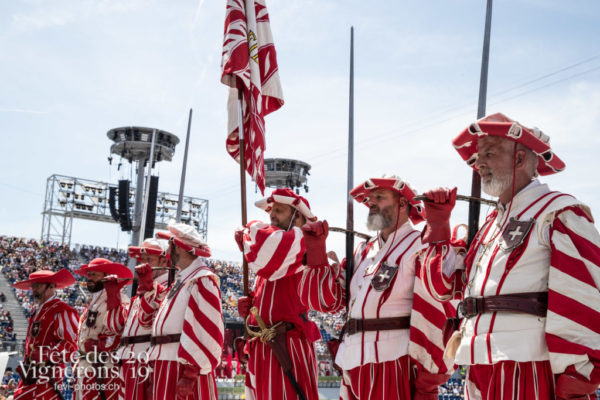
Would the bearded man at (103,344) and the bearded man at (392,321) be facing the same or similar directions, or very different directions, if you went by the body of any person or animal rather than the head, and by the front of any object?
same or similar directions

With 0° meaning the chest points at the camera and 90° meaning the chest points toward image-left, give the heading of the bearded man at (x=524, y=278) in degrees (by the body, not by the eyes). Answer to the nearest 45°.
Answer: approximately 45°

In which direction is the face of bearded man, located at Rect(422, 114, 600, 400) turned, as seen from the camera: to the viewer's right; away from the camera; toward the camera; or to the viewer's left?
to the viewer's left

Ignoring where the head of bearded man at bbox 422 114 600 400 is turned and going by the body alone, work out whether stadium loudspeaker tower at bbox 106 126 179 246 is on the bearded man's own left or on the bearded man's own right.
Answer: on the bearded man's own right

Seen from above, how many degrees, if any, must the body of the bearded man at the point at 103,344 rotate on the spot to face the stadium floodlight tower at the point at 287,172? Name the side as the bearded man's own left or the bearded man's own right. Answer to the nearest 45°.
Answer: approximately 135° to the bearded man's own right

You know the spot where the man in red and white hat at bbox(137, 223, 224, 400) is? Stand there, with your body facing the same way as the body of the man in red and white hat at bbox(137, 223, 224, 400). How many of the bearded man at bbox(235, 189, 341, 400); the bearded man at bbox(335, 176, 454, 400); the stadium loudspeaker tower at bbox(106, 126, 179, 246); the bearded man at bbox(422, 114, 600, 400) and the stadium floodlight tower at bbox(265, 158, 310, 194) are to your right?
2

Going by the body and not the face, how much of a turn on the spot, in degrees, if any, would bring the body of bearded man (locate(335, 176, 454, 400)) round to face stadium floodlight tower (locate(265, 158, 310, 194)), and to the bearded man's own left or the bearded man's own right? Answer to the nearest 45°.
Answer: approximately 135° to the bearded man's own right

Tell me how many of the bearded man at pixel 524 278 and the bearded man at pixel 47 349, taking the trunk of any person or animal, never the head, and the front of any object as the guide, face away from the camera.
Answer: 0

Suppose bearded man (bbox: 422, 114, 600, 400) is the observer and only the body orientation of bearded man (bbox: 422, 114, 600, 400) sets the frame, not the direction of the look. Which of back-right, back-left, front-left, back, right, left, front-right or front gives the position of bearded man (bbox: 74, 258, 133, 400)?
right

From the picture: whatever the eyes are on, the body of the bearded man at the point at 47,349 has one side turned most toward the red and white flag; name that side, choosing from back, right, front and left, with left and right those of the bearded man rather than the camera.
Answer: left

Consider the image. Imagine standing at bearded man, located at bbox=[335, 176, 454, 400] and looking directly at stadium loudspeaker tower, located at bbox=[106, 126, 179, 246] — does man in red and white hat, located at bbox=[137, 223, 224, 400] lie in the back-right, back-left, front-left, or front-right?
front-left

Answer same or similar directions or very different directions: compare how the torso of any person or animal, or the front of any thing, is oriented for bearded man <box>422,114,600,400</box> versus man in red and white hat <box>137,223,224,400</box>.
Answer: same or similar directions

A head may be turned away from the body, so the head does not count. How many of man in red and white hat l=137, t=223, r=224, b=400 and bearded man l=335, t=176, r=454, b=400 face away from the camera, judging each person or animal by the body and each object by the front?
0

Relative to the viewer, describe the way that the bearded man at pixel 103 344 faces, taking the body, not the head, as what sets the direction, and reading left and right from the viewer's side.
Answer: facing the viewer and to the left of the viewer

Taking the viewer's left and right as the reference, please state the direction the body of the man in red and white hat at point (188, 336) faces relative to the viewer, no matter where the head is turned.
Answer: facing to the left of the viewer
